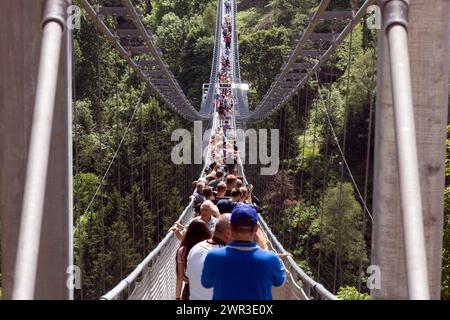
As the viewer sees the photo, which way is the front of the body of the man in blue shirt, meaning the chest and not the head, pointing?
away from the camera

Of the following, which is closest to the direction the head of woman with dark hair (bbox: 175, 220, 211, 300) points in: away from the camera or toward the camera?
away from the camera

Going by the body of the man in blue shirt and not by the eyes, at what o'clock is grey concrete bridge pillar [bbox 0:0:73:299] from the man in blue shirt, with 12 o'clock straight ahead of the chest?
The grey concrete bridge pillar is roughly at 9 o'clock from the man in blue shirt.

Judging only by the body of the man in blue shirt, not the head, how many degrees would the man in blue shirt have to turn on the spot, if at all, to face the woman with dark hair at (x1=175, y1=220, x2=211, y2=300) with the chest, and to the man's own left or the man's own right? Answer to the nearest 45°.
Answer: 0° — they already face them

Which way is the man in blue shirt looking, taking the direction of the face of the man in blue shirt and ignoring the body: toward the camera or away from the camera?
away from the camera

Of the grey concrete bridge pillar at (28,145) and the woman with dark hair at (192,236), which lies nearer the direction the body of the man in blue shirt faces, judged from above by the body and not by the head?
the woman with dark hair
